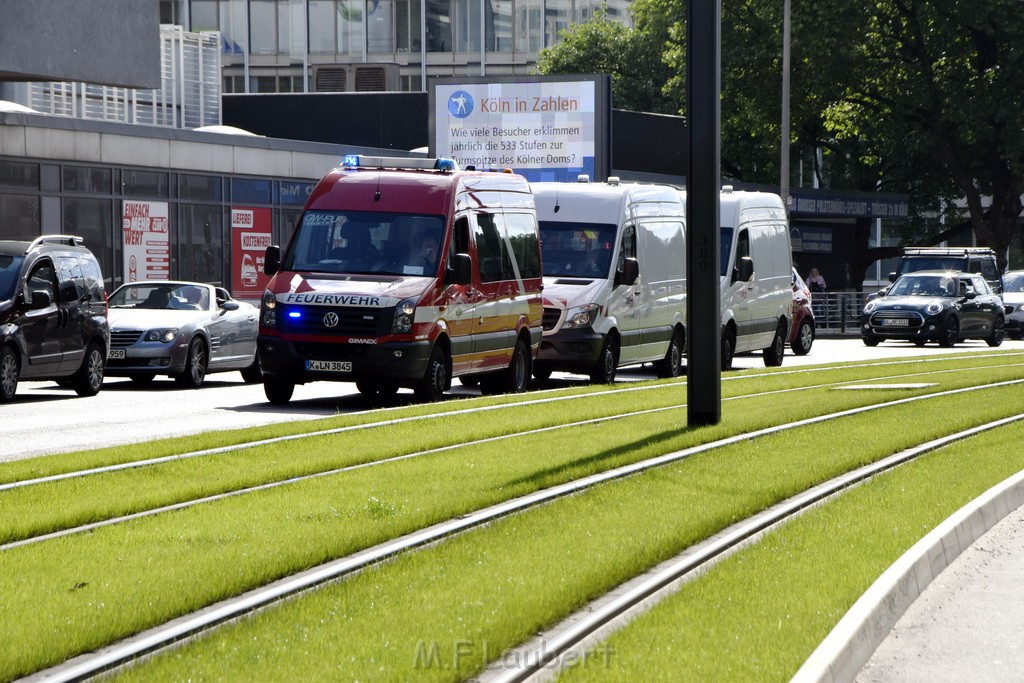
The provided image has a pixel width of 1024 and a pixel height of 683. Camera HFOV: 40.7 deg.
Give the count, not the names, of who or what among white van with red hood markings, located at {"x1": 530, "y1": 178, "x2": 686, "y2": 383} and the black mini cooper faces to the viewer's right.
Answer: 0

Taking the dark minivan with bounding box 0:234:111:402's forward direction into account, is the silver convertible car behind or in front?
behind

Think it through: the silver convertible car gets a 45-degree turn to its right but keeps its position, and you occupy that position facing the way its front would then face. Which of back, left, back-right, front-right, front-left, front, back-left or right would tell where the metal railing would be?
back-right

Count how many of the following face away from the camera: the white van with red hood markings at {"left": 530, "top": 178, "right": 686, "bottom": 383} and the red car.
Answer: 0

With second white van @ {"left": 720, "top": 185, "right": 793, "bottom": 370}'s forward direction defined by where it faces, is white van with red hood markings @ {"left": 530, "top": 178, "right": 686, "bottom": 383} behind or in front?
in front

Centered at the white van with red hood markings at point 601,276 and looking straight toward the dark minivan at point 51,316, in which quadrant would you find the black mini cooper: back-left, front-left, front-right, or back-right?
back-right

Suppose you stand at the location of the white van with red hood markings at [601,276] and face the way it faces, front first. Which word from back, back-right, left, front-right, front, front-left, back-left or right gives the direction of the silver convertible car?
front-right

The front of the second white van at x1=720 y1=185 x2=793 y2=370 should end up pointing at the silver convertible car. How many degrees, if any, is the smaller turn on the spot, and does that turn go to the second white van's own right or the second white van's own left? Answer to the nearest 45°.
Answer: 0° — it already faces it

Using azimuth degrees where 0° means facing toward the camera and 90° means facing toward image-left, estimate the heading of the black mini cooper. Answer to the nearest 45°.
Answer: approximately 45°
